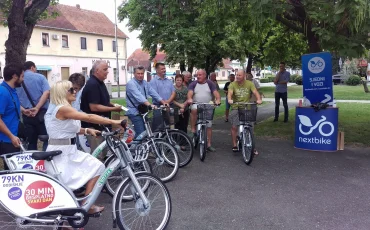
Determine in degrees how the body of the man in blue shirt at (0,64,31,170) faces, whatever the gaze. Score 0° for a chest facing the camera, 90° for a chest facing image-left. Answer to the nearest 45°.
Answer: approximately 270°

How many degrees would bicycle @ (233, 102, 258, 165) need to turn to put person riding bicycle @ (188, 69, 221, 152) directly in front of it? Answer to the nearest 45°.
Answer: approximately 135° to its right

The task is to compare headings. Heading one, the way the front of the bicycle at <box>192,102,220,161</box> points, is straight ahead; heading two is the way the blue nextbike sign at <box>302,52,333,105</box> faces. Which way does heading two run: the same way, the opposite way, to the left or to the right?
the same way

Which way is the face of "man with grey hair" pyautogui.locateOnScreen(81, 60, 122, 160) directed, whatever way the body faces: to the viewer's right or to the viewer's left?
to the viewer's right

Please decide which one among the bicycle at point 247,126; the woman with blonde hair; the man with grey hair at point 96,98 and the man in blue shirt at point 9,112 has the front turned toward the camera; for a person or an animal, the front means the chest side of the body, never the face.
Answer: the bicycle

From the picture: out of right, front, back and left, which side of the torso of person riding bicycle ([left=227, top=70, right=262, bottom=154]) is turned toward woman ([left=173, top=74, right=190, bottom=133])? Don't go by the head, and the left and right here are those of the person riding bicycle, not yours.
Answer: right

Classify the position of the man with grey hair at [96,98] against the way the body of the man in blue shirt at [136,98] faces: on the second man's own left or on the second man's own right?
on the second man's own right

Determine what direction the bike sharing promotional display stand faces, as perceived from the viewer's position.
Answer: facing the viewer

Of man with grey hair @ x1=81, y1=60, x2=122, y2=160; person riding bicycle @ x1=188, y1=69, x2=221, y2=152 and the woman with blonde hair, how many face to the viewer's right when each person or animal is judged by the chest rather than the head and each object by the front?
2

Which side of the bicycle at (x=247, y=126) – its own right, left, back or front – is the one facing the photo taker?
front

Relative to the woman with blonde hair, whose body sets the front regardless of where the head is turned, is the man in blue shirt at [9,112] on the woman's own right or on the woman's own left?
on the woman's own left

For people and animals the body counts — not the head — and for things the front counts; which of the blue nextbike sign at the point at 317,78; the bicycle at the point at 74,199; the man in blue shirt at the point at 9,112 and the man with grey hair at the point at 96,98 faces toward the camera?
the blue nextbike sign

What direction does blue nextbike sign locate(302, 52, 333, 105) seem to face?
toward the camera
